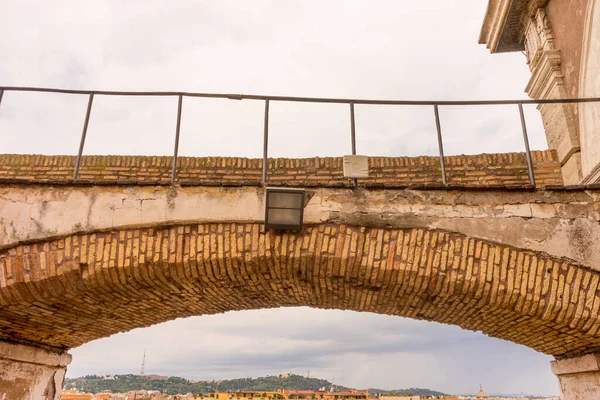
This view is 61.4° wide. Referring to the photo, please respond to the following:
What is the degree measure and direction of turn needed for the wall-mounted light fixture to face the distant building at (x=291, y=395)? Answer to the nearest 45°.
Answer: approximately 180°

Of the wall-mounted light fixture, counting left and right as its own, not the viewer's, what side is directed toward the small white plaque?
left

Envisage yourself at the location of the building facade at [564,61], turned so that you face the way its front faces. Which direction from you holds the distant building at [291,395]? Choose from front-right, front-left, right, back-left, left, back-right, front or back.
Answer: right

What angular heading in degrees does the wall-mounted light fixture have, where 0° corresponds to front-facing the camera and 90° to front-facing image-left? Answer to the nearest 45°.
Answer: approximately 0°

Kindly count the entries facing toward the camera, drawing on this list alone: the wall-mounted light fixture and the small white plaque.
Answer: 2

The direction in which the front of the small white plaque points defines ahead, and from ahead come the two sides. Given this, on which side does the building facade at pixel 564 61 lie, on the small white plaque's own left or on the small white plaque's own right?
on the small white plaque's own left

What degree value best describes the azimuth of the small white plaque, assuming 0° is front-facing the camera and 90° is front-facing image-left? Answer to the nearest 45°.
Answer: approximately 0°

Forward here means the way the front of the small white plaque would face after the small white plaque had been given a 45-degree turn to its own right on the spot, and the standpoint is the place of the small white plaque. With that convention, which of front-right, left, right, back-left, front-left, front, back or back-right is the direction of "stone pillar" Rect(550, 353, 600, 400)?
back

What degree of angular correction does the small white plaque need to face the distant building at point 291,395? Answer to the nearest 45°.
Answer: approximately 180°

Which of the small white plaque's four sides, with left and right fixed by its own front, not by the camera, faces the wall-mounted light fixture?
right

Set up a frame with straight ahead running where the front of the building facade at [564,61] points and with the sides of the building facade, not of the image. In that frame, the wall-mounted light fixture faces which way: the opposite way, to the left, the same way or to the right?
to the left

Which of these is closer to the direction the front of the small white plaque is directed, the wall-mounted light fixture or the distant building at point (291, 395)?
the wall-mounted light fixture

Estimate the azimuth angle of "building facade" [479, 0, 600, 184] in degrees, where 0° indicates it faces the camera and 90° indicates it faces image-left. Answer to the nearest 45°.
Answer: approximately 45°
